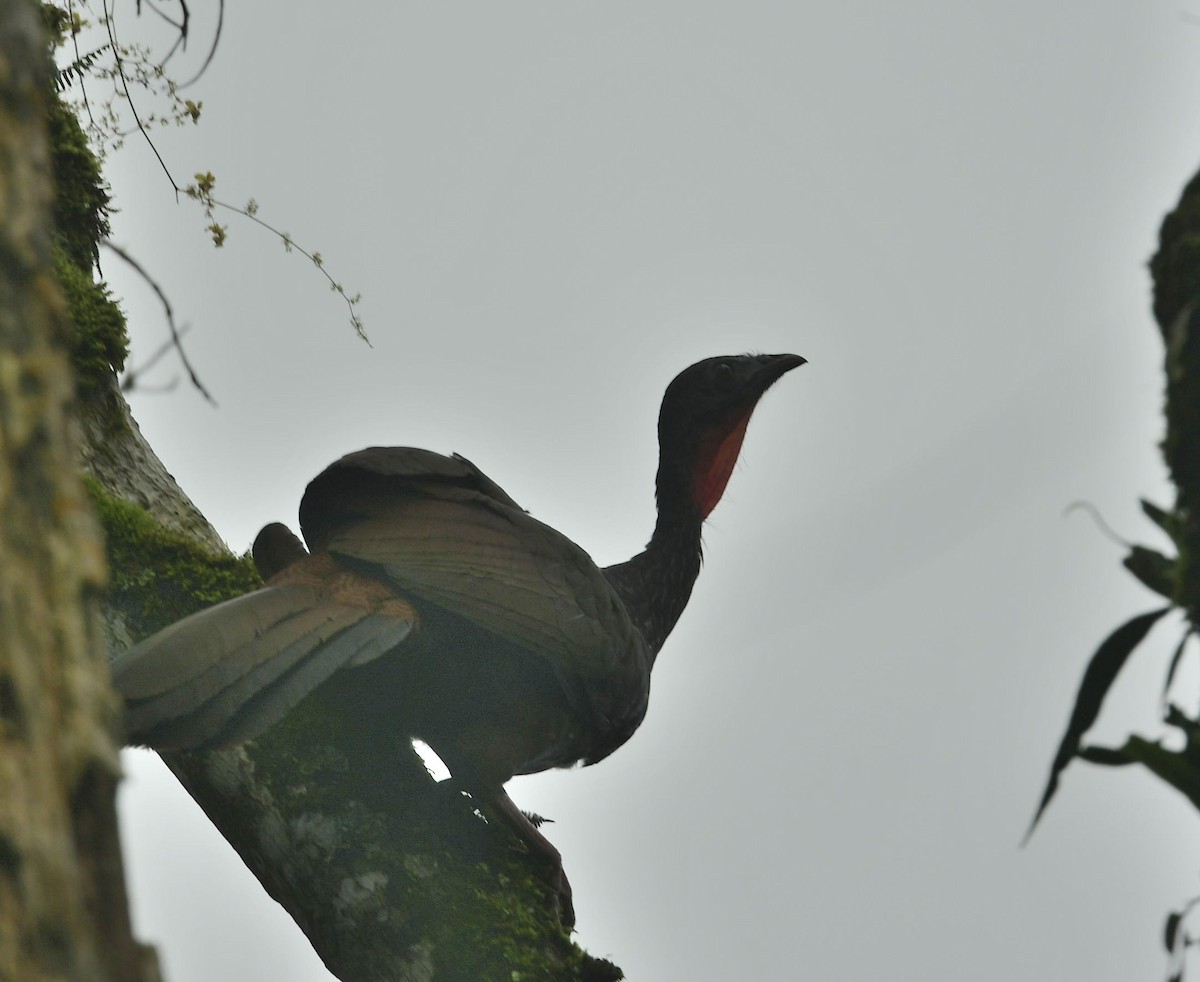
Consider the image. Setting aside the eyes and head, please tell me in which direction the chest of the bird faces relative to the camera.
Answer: to the viewer's right
